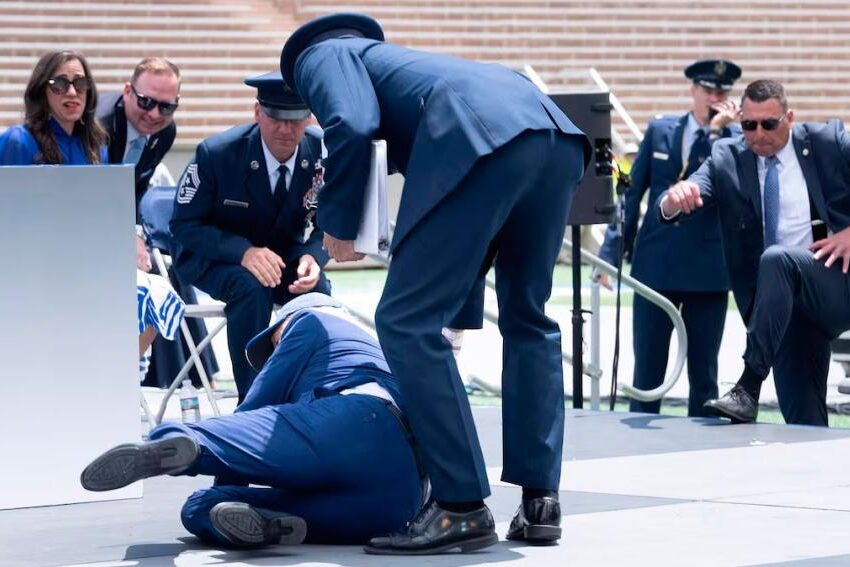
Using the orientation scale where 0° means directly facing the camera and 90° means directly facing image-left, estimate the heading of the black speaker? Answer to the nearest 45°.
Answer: approximately 135°

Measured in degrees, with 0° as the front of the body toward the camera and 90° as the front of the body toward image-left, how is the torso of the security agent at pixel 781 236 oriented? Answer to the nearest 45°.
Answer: approximately 45°

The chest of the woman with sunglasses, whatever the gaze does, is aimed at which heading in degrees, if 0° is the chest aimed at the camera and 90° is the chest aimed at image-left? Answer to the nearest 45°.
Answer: approximately 315°

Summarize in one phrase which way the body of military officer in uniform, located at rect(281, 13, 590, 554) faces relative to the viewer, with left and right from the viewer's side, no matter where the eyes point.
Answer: facing away from the viewer and to the left of the viewer

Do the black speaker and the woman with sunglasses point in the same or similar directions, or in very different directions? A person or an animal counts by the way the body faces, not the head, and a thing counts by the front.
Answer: very different directions

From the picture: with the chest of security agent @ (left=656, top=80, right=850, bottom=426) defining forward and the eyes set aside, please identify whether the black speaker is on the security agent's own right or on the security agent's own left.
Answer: on the security agent's own right

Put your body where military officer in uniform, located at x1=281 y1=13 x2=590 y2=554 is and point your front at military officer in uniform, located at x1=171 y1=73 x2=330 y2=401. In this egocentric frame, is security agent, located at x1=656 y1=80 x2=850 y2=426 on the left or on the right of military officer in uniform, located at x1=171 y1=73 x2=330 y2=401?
right
